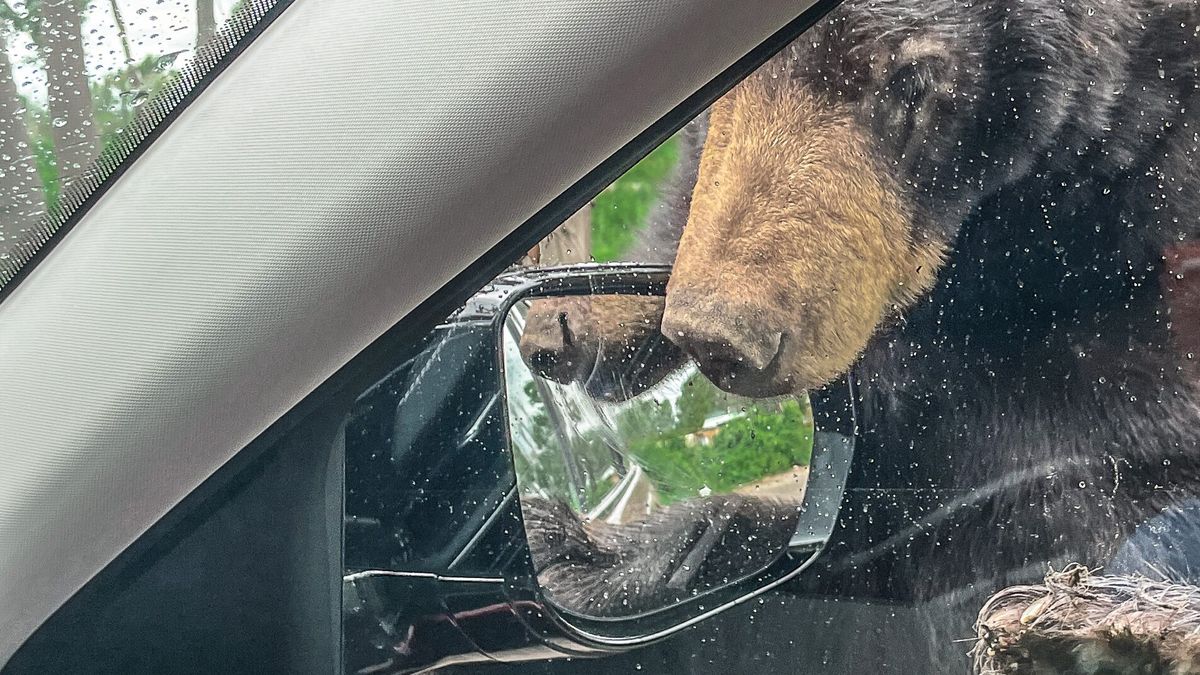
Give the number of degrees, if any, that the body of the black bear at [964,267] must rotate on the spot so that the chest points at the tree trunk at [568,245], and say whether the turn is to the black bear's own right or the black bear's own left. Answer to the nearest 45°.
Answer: approximately 45° to the black bear's own right

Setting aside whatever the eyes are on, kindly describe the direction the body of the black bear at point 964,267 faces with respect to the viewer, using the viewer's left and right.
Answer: facing the viewer and to the left of the viewer

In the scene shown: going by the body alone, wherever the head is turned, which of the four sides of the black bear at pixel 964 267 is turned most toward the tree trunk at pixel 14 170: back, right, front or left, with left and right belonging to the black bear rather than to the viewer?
right

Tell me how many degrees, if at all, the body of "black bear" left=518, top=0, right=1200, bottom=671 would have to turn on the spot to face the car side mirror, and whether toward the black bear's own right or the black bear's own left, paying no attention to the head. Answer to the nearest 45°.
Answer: approximately 45° to the black bear's own right
